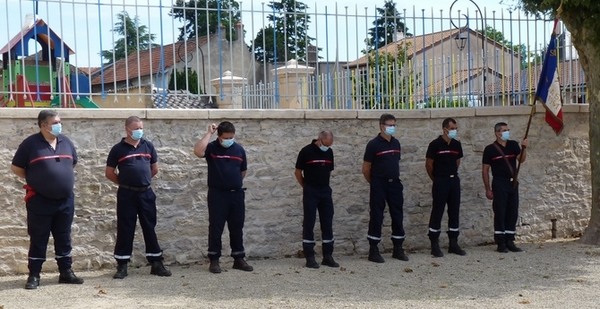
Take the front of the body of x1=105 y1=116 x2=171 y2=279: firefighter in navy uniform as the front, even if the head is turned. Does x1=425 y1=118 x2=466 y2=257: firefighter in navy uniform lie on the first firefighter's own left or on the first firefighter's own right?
on the first firefighter's own left

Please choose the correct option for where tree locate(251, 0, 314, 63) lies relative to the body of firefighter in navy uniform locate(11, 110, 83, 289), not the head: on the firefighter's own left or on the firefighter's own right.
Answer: on the firefighter's own left

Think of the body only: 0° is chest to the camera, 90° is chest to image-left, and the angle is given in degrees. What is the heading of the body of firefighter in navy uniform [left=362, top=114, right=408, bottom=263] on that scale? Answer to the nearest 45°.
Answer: approximately 315°
